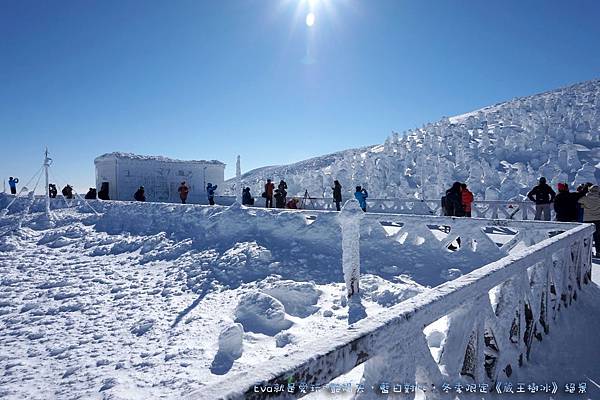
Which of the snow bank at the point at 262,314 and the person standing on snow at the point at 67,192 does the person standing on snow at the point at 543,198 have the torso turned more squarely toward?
the person standing on snow

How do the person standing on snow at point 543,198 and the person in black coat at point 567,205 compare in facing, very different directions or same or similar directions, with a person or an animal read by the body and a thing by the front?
same or similar directions

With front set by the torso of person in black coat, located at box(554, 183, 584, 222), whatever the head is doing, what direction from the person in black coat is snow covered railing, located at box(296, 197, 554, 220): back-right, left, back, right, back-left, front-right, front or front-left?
front-left

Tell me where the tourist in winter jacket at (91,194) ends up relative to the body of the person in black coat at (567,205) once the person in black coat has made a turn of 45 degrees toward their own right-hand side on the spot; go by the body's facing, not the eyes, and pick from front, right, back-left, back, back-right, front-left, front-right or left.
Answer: back-left

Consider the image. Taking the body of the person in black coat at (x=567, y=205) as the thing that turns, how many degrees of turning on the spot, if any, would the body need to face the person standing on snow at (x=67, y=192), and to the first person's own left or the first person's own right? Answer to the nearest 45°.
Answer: approximately 90° to the first person's own left

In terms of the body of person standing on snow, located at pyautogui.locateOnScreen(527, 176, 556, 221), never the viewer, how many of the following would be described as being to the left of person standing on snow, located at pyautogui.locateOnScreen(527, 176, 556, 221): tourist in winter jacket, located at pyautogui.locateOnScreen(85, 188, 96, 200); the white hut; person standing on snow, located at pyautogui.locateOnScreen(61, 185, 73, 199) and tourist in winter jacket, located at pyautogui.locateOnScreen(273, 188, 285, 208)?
4

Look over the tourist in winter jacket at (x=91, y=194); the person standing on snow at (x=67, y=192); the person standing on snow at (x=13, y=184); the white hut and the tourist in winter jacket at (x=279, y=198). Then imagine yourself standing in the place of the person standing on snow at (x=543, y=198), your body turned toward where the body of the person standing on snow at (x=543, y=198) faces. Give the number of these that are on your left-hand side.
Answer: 5

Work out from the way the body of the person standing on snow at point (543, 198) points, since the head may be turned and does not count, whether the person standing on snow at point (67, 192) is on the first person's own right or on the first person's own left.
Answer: on the first person's own left

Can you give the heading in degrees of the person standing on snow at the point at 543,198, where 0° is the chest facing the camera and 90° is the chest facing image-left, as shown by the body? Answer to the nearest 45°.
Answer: approximately 180°

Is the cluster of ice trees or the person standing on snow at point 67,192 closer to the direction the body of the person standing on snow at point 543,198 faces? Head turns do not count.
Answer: the cluster of ice trees

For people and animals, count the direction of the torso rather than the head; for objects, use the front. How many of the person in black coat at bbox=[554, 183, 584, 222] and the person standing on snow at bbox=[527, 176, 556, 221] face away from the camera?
2

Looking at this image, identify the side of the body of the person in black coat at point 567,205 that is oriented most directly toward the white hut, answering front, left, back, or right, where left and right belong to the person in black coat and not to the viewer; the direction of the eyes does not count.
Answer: left

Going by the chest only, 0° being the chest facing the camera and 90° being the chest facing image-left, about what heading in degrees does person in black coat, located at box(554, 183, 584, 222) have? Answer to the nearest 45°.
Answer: approximately 180°

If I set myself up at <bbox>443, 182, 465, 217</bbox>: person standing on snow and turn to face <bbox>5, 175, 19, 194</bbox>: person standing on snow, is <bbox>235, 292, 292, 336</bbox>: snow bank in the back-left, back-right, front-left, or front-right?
front-left

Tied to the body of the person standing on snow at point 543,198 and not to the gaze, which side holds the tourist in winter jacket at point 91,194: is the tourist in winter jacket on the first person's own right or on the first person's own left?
on the first person's own left
